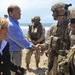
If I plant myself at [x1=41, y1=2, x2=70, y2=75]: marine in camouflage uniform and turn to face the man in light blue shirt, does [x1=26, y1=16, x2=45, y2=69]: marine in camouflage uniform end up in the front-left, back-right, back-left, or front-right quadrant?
front-right

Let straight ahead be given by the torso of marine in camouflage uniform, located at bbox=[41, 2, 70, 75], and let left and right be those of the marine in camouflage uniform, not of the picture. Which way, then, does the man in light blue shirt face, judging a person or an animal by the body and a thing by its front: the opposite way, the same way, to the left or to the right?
the opposite way

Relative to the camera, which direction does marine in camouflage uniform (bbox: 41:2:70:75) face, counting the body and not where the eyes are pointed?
to the viewer's left

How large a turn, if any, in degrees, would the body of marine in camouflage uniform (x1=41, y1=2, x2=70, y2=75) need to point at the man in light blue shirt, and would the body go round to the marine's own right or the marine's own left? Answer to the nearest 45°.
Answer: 0° — they already face them

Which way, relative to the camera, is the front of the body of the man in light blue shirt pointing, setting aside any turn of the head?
to the viewer's right

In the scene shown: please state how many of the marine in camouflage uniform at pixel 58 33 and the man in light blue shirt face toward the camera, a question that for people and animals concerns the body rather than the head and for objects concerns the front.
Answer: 0

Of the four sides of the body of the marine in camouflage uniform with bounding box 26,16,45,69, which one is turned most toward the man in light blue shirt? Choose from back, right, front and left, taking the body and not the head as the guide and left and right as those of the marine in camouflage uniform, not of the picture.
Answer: front
